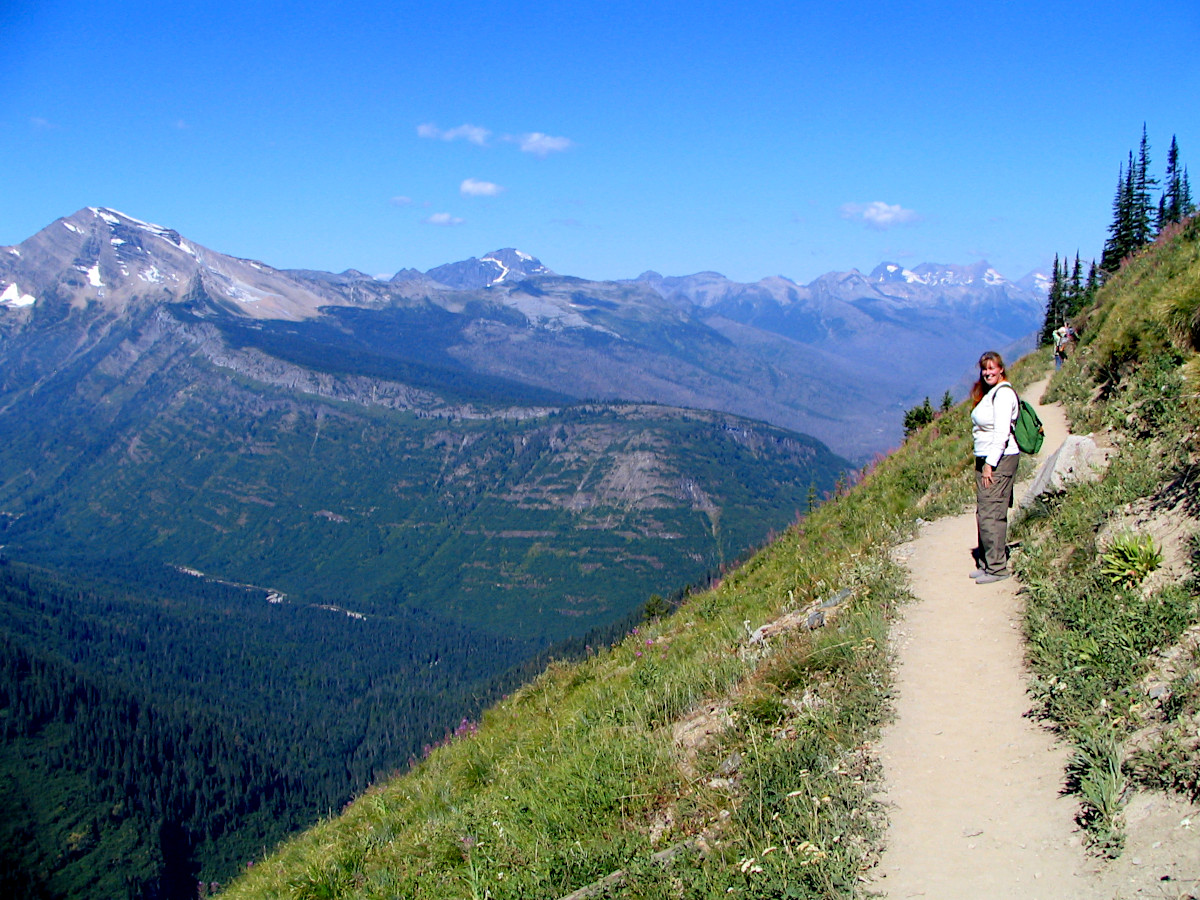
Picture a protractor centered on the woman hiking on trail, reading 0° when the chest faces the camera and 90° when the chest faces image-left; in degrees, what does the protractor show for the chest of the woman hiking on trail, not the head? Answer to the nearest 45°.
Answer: approximately 90°

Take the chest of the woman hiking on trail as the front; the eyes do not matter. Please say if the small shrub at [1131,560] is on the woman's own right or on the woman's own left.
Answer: on the woman's own left

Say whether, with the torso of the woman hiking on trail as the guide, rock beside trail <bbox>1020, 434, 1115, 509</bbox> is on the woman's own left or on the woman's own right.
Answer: on the woman's own right

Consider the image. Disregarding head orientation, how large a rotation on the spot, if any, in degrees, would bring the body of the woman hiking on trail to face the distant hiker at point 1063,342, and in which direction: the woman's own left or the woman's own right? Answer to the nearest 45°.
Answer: approximately 90° to the woman's own right
